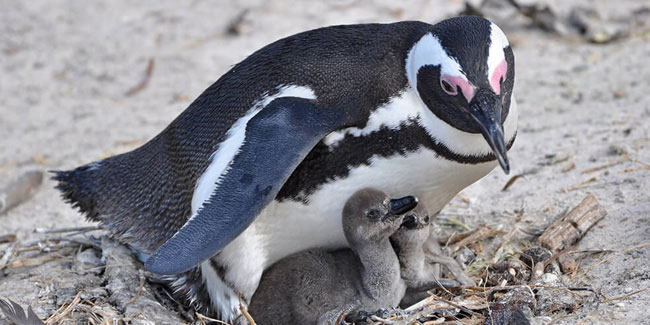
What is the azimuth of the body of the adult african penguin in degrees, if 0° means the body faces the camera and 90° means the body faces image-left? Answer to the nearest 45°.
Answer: approximately 315°

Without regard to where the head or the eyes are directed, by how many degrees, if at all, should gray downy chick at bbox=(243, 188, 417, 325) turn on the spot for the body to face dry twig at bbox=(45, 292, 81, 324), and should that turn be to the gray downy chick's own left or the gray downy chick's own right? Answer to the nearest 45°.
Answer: approximately 180°

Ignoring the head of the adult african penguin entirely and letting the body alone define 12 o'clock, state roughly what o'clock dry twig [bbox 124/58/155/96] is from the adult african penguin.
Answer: The dry twig is roughly at 7 o'clock from the adult african penguin.

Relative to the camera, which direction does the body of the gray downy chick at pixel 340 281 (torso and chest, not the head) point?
to the viewer's right

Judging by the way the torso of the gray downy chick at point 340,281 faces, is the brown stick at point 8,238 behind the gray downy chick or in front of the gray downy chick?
behind

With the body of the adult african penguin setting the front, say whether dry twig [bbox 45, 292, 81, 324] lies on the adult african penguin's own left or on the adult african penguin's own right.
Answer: on the adult african penguin's own right

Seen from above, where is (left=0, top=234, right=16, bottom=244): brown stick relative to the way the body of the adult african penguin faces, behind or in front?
behind
